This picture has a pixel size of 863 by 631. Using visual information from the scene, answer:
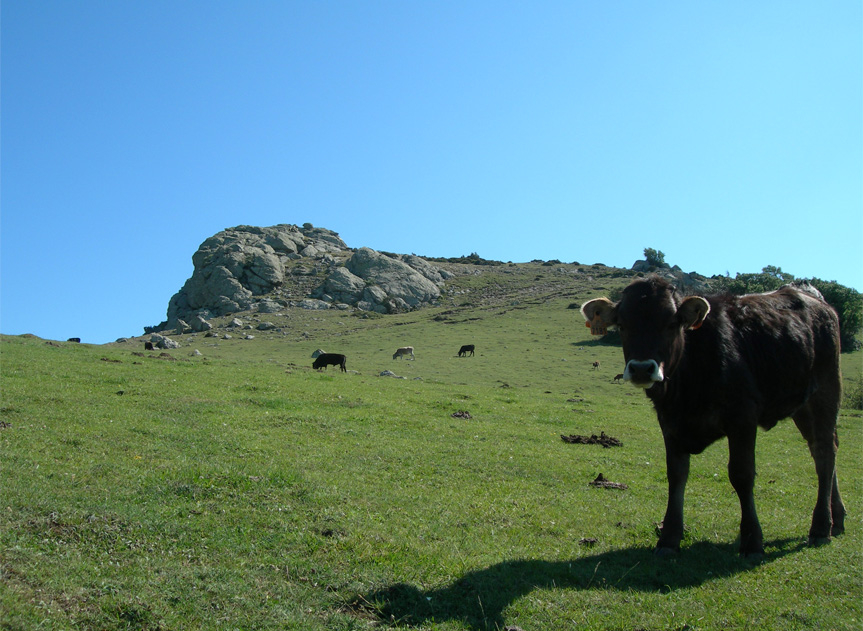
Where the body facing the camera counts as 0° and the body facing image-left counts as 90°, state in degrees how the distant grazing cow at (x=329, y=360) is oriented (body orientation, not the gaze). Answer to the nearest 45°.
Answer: approximately 90°

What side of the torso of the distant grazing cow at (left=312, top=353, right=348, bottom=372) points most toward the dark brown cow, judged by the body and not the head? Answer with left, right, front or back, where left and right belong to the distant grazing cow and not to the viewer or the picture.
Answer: left

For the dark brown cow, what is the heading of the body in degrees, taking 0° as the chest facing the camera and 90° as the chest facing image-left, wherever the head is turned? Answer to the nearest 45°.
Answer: approximately 45°

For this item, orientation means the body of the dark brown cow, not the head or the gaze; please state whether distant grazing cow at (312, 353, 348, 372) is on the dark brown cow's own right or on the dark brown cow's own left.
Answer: on the dark brown cow's own right
